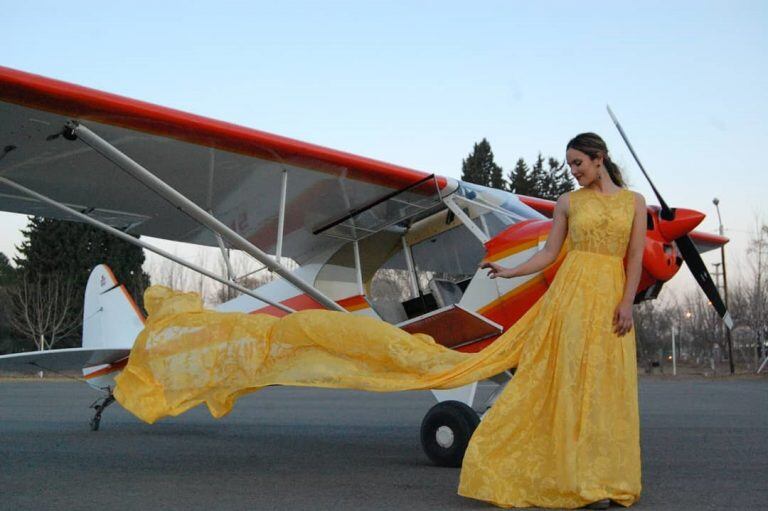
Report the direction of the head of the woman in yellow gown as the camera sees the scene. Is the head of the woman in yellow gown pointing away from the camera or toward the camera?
toward the camera

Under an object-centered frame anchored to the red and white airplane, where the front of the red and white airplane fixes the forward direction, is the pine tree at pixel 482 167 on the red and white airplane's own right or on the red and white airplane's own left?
on the red and white airplane's own left

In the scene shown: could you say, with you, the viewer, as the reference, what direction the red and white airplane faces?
facing the viewer and to the right of the viewer

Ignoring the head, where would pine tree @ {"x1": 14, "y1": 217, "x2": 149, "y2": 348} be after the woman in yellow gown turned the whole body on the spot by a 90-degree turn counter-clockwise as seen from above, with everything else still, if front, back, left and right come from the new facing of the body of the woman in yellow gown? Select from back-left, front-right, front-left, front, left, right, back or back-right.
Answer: back-left

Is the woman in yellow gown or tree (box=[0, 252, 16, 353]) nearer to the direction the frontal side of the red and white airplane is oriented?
the woman in yellow gown

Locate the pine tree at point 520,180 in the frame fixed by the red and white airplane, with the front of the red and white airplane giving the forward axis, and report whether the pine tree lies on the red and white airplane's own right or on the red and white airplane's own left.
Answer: on the red and white airplane's own left

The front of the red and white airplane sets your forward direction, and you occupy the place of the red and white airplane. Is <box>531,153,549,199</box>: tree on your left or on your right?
on your left

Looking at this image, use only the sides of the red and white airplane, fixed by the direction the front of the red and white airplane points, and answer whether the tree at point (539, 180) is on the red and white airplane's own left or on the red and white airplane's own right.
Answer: on the red and white airplane's own left

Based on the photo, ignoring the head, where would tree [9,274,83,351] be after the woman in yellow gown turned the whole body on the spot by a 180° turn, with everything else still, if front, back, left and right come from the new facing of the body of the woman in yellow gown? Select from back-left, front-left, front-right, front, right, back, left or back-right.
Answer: front-left

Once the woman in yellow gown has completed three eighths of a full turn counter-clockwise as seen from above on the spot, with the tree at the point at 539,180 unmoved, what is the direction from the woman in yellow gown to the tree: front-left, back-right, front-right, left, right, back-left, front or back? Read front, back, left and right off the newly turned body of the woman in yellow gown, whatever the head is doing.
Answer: front-left

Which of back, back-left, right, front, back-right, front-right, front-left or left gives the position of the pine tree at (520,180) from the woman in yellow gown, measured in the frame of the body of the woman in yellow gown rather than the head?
back

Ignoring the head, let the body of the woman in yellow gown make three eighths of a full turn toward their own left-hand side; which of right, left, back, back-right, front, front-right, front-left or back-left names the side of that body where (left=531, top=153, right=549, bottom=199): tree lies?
front-left

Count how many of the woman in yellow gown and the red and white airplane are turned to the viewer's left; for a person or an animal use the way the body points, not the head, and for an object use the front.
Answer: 0

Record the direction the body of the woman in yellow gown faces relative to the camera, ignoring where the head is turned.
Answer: toward the camera
